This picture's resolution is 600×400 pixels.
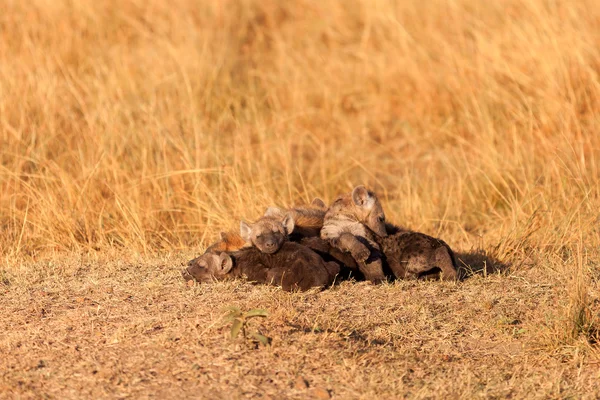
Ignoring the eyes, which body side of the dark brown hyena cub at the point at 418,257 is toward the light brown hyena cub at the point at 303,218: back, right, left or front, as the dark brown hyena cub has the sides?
front

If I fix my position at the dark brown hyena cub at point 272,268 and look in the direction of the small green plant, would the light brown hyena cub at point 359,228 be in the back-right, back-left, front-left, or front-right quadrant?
back-left

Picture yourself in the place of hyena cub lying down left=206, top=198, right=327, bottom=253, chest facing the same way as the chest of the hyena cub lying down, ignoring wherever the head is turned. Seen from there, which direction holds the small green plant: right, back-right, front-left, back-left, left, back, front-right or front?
front-left

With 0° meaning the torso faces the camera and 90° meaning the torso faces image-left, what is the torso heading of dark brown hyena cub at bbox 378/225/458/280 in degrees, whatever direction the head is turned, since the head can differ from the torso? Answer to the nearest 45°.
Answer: approximately 90°

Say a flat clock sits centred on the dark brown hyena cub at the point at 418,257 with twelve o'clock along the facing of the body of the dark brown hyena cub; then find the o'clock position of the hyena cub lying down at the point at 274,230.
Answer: The hyena cub lying down is roughly at 12 o'clock from the dark brown hyena cub.

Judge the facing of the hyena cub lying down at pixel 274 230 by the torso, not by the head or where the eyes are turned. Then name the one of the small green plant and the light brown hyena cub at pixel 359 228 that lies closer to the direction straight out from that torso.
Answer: the small green plant

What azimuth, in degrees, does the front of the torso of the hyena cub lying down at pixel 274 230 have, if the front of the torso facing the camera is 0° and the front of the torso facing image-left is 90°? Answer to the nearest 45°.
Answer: approximately 45°
